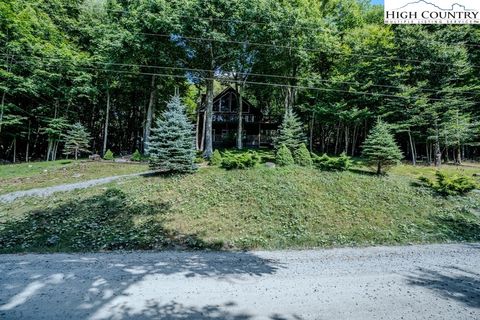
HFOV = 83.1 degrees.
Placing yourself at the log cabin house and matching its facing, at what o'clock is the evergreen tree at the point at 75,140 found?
The evergreen tree is roughly at 2 o'clock from the log cabin house.

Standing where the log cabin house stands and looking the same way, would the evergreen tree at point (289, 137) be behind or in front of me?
in front

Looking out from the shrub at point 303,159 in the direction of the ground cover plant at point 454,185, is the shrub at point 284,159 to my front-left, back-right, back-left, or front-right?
back-right

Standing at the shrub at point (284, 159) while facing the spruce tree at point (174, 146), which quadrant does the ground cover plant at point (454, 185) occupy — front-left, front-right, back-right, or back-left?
back-left

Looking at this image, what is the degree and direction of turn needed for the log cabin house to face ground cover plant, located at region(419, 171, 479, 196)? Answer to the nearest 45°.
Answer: approximately 45° to its left

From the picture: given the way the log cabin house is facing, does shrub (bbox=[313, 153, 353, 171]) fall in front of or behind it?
in front

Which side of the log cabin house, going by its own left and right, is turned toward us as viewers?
front

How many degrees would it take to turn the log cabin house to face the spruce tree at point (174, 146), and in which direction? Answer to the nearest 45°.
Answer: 0° — it already faces it

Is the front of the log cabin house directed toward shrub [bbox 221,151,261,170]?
yes

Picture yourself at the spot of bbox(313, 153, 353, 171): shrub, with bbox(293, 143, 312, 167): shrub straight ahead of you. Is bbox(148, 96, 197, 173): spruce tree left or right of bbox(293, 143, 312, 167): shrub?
left
